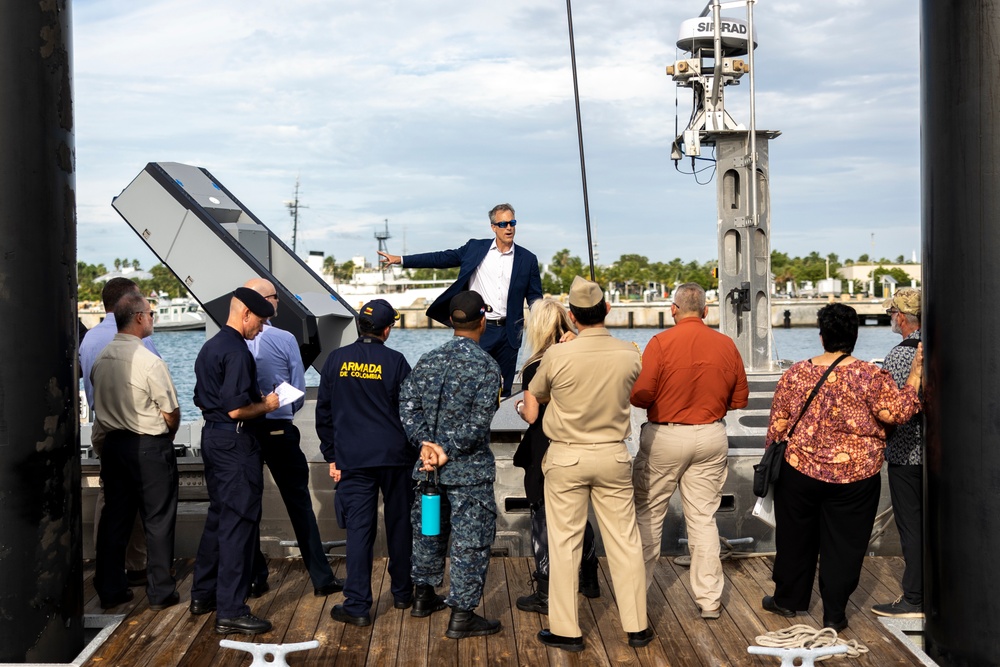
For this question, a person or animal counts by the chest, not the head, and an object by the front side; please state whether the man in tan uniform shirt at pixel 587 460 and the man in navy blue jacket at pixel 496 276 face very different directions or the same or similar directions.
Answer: very different directions

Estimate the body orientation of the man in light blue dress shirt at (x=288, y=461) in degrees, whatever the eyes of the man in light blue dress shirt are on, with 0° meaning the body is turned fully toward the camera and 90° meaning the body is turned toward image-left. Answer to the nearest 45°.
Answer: approximately 225°

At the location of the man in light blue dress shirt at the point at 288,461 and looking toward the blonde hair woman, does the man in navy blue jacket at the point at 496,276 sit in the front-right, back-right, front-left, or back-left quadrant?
front-left

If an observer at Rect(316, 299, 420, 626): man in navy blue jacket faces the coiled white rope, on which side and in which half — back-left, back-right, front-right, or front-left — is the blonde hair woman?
front-left

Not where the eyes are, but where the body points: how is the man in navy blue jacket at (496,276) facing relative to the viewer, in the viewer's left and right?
facing the viewer

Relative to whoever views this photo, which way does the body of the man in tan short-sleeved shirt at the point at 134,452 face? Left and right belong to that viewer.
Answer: facing away from the viewer and to the right of the viewer

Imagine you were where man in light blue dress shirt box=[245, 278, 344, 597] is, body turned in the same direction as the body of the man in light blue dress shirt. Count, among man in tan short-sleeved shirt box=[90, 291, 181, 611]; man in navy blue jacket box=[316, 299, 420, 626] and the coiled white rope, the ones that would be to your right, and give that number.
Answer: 2

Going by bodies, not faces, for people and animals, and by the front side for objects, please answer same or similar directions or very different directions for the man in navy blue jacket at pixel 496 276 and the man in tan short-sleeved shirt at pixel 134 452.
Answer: very different directions

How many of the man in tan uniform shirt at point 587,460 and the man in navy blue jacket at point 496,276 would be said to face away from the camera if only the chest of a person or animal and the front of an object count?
1

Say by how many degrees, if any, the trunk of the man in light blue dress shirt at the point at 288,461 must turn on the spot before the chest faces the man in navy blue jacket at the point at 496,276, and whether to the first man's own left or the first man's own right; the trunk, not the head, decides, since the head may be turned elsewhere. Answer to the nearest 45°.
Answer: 0° — they already face them

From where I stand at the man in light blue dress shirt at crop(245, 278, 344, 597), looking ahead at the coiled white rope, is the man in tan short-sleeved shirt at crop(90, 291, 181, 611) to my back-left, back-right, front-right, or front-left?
back-right

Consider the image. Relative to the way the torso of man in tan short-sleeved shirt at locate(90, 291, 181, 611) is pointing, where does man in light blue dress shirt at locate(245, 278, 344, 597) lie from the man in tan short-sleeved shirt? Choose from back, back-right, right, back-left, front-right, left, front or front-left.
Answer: front-right

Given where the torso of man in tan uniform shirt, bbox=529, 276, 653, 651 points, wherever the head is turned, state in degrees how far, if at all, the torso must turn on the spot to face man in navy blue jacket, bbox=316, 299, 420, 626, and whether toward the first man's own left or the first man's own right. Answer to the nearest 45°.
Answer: approximately 90° to the first man's own left

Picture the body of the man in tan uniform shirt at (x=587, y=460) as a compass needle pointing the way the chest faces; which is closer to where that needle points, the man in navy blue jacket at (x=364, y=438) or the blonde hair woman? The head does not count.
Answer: the blonde hair woman

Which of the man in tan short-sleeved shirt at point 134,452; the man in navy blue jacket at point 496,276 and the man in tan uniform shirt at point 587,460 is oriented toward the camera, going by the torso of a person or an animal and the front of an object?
the man in navy blue jacket

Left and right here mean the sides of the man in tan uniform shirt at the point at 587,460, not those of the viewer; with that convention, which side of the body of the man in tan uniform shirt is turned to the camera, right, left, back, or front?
back

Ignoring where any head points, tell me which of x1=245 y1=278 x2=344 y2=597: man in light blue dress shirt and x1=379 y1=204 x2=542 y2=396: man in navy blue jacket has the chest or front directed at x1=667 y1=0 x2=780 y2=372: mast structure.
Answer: the man in light blue dress shirt

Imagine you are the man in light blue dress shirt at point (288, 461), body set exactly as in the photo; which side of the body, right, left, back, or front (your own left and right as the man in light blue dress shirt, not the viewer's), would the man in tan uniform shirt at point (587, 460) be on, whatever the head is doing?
right

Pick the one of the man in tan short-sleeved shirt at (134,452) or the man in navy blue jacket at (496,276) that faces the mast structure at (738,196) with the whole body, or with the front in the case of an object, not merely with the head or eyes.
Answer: the man in tan short-sleeved shirt

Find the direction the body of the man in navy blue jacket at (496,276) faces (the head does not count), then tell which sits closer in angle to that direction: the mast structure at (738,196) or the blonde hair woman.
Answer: the blonde hair woman
